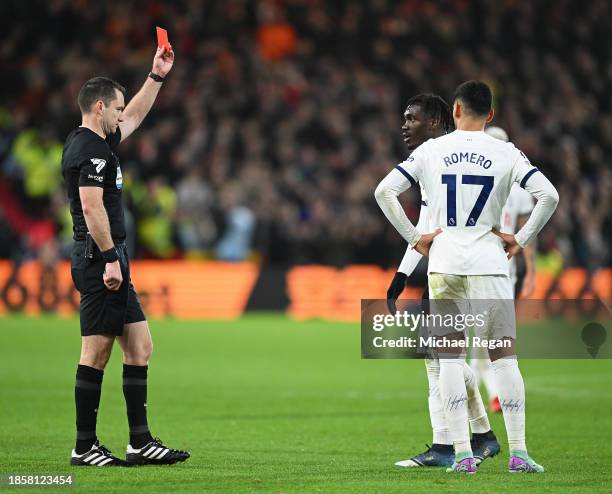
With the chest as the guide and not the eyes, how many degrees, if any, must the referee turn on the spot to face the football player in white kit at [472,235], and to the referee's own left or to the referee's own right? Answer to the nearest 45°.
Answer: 0° — they already face them

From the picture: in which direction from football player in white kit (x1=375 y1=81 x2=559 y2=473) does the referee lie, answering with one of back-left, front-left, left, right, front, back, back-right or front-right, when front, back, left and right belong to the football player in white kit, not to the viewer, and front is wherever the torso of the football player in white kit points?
left

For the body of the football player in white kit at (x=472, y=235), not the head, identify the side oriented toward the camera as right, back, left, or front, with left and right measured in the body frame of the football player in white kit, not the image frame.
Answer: back

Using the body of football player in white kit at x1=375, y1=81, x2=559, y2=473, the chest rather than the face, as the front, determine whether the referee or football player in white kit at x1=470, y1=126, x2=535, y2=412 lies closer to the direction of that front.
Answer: the football player in white kit

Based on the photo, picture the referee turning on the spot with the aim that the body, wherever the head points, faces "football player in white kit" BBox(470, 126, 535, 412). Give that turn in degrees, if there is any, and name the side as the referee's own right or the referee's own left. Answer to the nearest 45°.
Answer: approximately 45° to the referee's own left

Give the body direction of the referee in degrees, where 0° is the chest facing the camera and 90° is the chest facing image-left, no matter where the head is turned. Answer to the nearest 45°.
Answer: approximately 270°

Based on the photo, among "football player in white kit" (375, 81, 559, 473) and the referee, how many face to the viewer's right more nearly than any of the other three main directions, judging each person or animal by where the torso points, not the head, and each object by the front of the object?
1

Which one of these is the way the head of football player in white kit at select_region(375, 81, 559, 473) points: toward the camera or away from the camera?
away from the camera

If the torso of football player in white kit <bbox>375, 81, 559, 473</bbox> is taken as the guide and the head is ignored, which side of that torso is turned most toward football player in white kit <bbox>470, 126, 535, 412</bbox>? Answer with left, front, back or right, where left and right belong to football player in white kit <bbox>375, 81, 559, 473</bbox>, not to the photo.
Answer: front

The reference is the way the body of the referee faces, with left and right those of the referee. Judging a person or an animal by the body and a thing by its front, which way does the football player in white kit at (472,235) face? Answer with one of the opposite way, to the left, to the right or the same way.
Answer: to the left

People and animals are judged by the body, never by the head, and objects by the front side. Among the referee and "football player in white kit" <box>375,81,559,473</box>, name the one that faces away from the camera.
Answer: the football player in white kit

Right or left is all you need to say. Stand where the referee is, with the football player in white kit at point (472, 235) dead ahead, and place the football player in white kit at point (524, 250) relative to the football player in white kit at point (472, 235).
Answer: left
